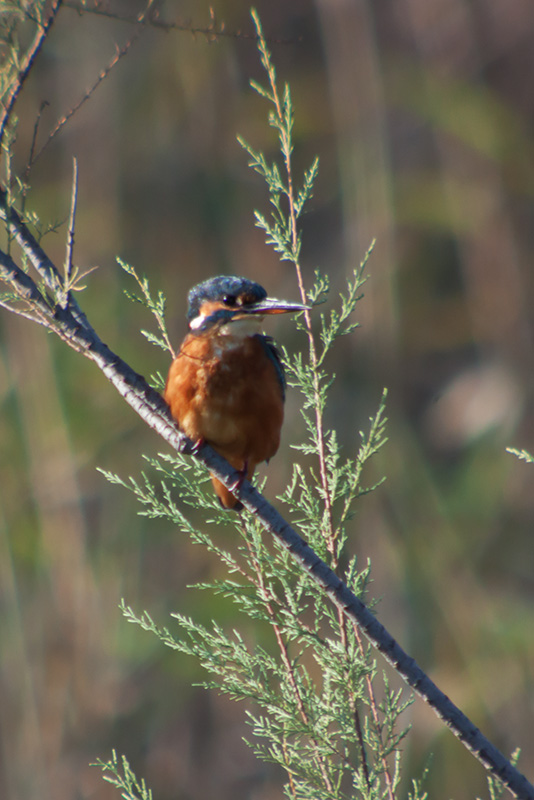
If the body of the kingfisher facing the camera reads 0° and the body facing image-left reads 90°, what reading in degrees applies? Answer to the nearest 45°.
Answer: approximately 0°
